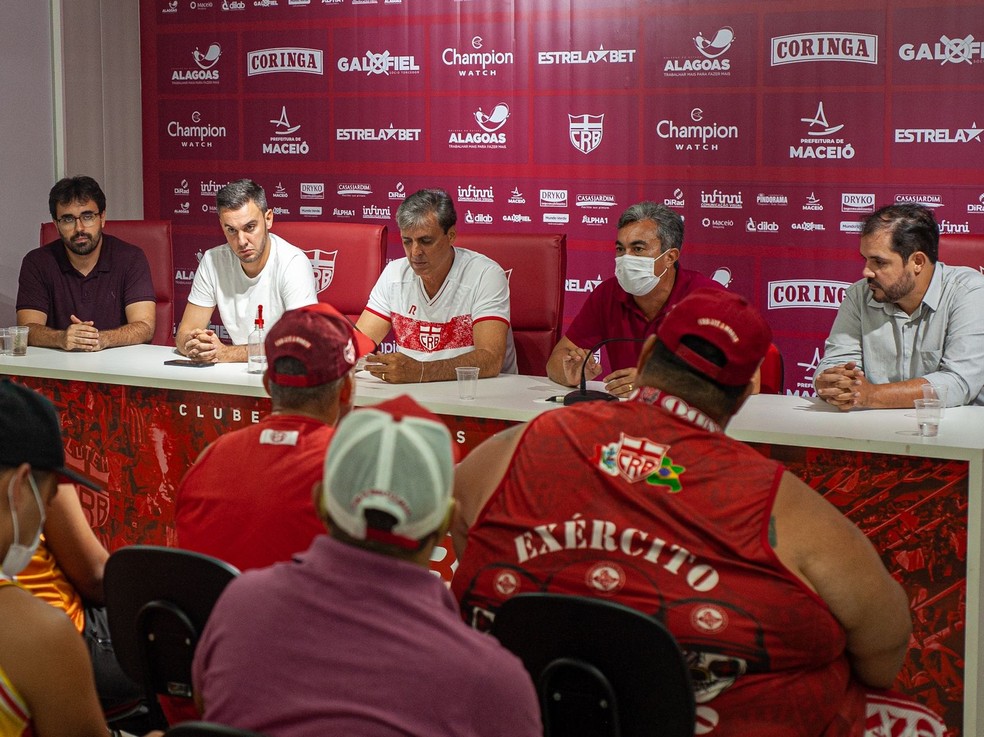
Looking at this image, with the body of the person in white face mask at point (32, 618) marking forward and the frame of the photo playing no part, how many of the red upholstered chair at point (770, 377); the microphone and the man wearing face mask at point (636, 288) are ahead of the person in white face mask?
3

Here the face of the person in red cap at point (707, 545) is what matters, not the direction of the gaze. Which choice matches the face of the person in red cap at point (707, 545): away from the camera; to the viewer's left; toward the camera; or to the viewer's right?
away from the camera

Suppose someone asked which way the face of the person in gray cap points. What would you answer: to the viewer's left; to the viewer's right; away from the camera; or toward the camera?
away from the camera

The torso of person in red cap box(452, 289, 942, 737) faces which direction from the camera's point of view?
away from the camera

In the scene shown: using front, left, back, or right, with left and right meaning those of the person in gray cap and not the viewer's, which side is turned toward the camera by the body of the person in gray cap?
back

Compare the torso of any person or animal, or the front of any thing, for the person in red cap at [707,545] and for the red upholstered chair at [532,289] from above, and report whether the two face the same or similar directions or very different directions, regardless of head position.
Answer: very different directions

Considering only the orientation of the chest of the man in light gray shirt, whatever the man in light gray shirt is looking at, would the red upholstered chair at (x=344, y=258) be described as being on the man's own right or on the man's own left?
on the man's own right

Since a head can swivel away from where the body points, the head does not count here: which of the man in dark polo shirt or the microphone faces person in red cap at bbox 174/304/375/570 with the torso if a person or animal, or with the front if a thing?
the man in dark polo shirt

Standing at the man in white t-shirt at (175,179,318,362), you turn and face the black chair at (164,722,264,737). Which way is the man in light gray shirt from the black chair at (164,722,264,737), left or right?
left

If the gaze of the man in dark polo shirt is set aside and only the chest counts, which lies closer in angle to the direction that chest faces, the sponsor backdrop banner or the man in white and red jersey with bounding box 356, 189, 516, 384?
the man in white and red jersey
